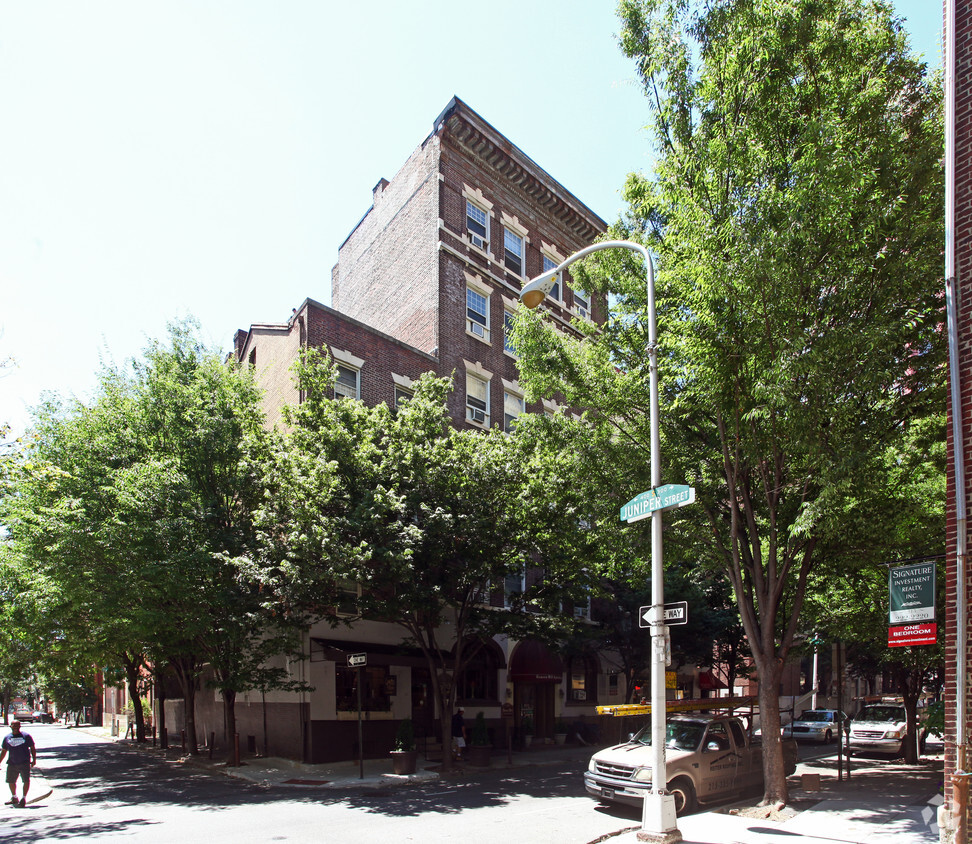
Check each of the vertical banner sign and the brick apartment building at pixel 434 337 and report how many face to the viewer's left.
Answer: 0

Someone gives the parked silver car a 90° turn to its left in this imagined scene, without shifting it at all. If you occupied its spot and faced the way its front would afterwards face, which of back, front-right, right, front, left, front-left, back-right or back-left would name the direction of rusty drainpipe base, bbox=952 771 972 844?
front-right

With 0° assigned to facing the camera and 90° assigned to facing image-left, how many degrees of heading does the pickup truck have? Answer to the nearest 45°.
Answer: approximately 45°

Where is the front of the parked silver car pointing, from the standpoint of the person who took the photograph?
facing the viewer and to the left of the viewer

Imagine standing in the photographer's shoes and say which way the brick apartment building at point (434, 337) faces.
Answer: facing the viewer and to the right of the viewer

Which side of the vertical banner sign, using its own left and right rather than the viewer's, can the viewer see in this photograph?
front

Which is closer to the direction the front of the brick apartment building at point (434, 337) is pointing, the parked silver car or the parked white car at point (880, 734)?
the parked white car

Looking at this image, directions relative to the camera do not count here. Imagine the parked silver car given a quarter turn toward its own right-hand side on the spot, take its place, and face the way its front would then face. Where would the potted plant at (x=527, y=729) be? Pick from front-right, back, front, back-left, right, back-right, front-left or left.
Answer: left

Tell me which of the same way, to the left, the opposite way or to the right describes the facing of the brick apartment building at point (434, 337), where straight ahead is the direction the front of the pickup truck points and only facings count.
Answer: to the left

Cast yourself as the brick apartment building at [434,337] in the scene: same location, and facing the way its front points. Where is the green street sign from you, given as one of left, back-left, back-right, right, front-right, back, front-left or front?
front-right

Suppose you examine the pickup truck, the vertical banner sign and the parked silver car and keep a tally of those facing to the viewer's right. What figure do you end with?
0
